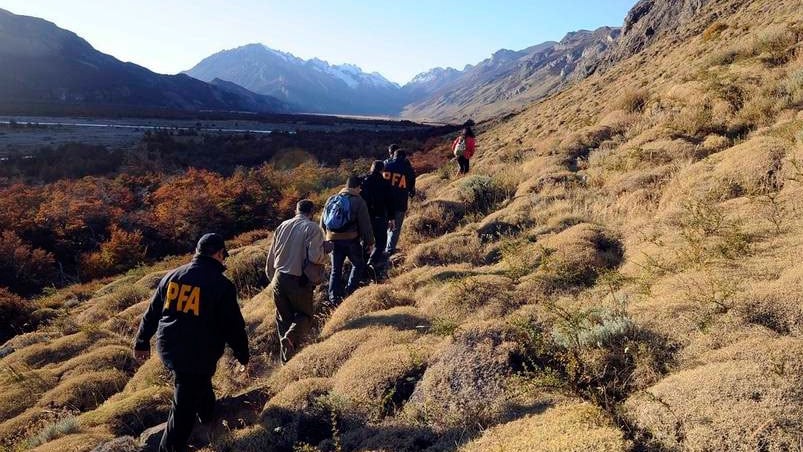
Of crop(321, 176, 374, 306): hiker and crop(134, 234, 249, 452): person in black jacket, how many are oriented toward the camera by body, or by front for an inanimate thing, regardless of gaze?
0

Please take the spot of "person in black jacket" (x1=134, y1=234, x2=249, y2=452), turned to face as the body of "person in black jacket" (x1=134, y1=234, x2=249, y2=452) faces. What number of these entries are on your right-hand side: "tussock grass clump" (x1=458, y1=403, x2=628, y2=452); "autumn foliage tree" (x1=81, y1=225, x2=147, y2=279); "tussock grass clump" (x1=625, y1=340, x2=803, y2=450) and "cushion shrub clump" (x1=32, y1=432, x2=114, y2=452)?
2

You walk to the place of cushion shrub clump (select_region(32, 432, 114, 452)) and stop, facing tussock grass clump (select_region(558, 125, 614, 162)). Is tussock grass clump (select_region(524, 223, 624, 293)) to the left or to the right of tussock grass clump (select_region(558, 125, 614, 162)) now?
right

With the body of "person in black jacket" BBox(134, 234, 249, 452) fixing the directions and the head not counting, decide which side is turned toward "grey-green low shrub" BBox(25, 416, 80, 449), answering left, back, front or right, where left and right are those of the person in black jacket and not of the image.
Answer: left

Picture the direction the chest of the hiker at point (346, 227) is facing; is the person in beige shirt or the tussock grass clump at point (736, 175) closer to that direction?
the tussock grass clump

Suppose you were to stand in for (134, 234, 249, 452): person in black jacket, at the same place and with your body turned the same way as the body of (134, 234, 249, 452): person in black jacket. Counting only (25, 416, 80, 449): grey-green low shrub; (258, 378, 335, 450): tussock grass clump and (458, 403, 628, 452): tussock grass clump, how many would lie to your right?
2

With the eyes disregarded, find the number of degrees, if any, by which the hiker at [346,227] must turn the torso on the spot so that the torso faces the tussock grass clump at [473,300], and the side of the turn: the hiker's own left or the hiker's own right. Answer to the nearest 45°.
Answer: approximately 90° to the hiker's own right

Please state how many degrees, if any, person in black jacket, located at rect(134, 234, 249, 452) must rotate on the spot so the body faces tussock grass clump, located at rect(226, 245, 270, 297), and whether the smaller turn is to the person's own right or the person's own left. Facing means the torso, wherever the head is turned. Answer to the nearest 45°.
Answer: approximately 45° to the person's own left

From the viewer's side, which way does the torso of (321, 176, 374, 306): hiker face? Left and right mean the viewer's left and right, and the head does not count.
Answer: facing away from the viewer and to the right of the viewer

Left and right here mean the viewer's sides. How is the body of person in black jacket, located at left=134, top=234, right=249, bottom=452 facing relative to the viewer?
facing away from the viewer and to the right of the viewer

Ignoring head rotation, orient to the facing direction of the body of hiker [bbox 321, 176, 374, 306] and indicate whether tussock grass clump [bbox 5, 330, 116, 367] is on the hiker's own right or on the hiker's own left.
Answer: on the hiker's own left

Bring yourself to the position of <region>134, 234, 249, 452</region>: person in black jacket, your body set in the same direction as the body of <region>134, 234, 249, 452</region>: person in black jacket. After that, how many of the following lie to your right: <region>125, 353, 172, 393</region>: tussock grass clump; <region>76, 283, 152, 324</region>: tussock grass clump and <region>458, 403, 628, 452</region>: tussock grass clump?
1

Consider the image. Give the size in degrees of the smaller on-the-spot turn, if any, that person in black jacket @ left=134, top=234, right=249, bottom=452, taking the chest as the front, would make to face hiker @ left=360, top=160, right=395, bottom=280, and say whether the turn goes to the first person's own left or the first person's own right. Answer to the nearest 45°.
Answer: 0° — they already face them
